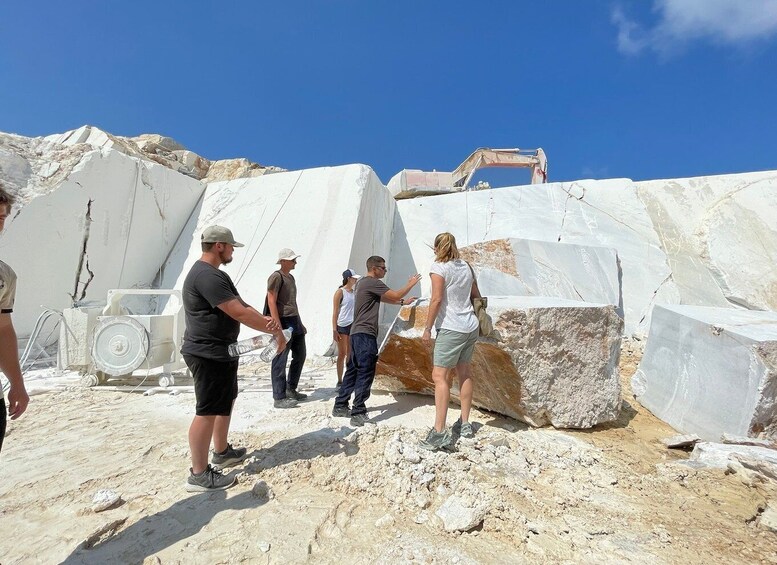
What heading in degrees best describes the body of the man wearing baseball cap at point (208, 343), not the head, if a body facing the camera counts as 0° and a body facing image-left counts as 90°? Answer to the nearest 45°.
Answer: approximately 270°

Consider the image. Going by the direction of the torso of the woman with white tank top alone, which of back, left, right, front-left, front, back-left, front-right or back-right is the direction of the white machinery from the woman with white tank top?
back-right

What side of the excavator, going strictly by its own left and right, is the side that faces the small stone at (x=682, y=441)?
right

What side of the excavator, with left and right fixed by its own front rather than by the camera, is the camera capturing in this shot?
right

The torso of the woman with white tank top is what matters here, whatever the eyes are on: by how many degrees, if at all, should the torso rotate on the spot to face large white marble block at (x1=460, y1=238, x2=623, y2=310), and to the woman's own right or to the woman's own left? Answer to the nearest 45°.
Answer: approximately 90° to the woman's own left

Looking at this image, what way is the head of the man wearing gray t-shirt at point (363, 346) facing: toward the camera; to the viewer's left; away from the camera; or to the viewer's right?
to the viewer's right

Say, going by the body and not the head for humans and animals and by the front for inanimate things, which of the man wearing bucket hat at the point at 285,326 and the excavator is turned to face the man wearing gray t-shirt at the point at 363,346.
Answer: the man wearing bucket hat

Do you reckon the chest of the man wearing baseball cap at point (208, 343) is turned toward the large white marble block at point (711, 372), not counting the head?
yes

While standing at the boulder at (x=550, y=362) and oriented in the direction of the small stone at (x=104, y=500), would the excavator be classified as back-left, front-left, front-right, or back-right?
back-right
